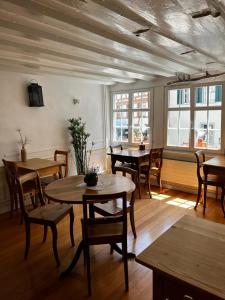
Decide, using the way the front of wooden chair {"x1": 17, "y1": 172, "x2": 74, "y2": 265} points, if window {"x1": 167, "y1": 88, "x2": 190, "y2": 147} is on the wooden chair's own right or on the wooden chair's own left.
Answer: on the wooden chair's own left

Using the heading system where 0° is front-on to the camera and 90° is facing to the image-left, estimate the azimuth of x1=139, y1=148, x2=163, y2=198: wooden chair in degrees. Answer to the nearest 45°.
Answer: approximately 135°

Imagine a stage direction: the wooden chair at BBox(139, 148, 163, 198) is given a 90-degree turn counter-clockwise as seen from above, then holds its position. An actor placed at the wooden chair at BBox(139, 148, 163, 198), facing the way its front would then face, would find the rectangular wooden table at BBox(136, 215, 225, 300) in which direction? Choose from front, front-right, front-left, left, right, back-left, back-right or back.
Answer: front-left

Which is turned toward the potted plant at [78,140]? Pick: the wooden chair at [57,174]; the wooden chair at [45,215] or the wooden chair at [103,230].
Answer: the wooden chair at [103,230]

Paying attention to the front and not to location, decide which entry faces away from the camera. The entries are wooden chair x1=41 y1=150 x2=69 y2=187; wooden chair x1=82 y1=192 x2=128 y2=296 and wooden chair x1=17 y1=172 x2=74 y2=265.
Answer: wooden chair x1=82 y1=192 x2=128 y2=296

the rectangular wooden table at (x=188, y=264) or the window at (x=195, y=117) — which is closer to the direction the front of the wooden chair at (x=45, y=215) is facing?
the rectangular wooden table

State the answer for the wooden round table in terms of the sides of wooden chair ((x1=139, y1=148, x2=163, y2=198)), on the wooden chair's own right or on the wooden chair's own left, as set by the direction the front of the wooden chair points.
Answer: on the wooden chair's own left

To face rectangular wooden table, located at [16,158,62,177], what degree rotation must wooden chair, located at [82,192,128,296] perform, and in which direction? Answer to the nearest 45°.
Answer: approximately 45° to its left

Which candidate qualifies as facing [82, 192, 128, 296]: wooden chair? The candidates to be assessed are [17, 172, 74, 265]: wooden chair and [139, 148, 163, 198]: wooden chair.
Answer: [17, 172, 74, 265]: wooden chair

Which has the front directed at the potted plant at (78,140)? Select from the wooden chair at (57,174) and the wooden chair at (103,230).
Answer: the wooden chair at (103,230)

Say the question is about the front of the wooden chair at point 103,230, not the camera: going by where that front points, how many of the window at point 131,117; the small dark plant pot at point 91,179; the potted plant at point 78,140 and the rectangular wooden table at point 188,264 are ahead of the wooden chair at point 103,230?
3

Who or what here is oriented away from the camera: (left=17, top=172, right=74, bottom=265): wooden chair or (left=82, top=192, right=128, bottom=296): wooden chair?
(left=82, top=192, right=128, bottom=296): wooden chair

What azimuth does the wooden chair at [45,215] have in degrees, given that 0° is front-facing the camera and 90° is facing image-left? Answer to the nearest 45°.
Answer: approximately 315°

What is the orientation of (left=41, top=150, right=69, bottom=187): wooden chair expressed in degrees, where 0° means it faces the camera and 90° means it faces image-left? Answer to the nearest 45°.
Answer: approximately 45°

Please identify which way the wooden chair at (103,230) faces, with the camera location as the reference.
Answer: facing away from the viewer

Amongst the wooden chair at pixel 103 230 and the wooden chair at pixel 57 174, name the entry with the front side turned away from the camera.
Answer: the wooden chair at pixel 103 230
